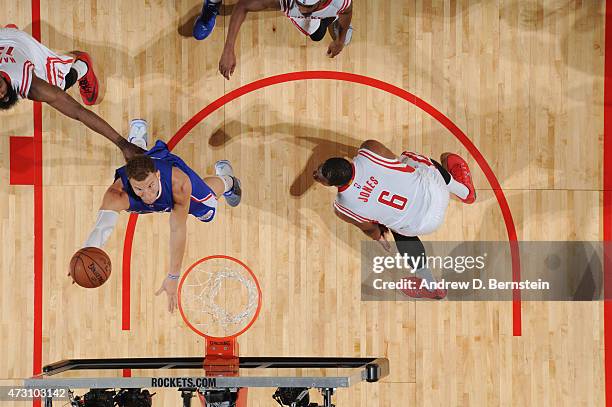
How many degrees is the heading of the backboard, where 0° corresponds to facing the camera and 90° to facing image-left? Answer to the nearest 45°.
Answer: approximately 180°

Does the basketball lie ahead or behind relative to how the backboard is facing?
ahead
